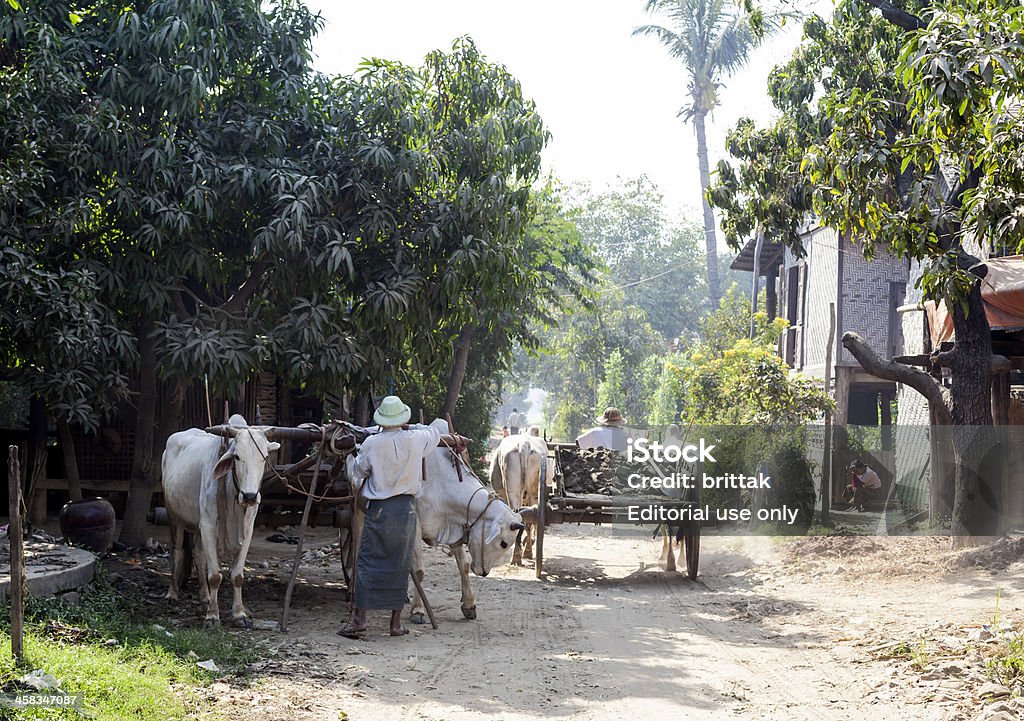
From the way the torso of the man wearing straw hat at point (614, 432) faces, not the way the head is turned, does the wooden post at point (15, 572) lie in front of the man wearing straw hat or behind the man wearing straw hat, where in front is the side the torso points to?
behind

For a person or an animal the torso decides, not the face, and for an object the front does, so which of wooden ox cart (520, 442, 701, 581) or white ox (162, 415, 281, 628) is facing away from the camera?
the wooden ox cart

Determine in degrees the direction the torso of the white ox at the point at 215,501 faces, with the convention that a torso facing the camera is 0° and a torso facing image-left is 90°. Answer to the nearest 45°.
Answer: approximately 315°

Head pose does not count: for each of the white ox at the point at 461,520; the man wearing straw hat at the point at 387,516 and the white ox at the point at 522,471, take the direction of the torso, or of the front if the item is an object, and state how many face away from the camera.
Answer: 2

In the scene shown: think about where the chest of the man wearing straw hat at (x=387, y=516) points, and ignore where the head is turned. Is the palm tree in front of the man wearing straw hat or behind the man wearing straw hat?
in front

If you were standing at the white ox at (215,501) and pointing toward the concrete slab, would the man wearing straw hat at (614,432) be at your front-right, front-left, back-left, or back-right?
back-right

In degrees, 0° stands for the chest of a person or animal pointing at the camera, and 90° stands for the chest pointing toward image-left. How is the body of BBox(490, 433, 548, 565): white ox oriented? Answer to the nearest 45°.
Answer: approximately 180°

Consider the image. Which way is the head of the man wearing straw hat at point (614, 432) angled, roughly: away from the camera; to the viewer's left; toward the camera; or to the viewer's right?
away from the camera

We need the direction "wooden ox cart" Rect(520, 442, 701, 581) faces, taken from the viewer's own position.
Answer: facing away from the viewer

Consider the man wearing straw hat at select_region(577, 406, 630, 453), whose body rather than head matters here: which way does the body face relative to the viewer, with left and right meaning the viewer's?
facing away from the viewer

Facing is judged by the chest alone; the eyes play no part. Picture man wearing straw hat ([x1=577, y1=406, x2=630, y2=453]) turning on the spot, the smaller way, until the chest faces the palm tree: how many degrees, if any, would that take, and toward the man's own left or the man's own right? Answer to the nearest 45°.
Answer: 0° — they already face it

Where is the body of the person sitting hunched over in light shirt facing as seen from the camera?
to the viewer's left

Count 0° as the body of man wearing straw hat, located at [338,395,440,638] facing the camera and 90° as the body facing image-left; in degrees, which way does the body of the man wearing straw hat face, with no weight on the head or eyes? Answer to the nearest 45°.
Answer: approximately 180°
